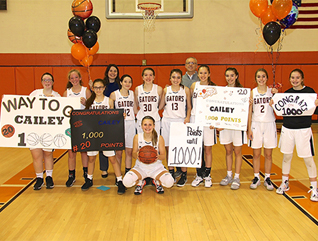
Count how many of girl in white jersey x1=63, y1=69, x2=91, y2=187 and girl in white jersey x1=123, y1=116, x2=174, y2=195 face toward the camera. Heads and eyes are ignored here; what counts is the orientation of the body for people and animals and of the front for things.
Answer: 2

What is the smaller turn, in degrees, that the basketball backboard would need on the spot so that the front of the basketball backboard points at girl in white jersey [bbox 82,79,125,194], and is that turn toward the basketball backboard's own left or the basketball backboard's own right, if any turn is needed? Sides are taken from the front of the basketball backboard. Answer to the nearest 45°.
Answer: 0° — it already faces them

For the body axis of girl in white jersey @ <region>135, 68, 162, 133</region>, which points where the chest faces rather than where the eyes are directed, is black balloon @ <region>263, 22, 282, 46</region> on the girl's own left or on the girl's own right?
on the girl's own left

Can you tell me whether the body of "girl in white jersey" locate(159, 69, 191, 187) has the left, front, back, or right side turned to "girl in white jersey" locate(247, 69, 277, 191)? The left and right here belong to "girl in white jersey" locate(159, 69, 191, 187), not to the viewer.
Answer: left

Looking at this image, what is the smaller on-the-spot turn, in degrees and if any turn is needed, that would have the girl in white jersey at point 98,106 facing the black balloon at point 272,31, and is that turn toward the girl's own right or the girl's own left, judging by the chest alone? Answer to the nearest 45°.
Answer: approximately 90° to the girl's own left
